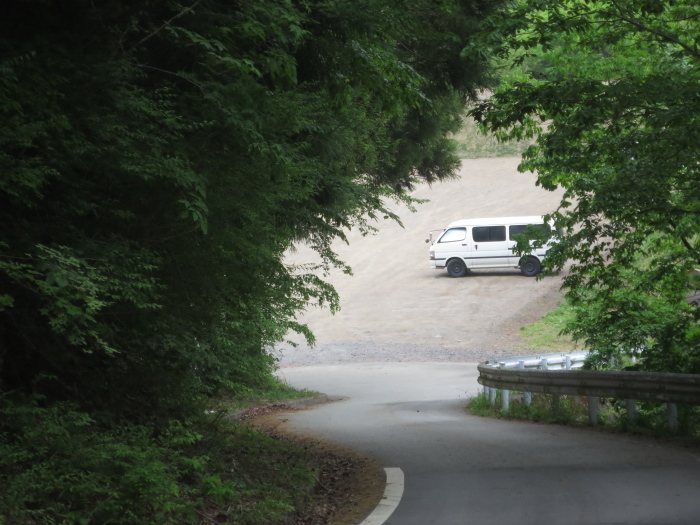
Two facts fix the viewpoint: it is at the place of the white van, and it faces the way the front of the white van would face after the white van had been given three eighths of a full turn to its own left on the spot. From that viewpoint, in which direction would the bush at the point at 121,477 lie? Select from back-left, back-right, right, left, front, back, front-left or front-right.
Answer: front-right

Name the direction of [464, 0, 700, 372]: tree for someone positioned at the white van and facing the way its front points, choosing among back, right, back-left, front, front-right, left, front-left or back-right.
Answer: left

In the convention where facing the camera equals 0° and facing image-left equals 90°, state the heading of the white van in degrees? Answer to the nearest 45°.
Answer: approximately 90°

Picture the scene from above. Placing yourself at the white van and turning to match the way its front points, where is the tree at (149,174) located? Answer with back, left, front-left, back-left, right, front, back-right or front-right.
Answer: left

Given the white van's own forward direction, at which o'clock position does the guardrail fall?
The guardrail is roughly at 9 o'clock from the white van.
